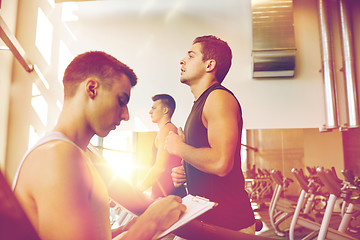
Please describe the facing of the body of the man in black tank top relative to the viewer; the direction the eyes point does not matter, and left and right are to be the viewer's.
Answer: facing to the left of the viewer
